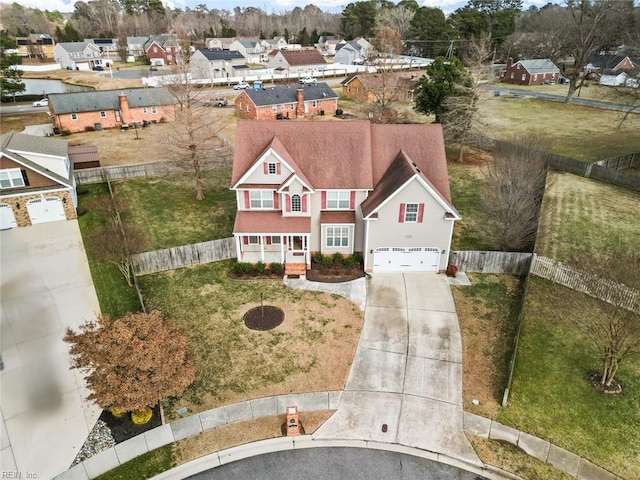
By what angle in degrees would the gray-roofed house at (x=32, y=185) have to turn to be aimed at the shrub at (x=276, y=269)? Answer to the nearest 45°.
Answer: approximately 45° to its left

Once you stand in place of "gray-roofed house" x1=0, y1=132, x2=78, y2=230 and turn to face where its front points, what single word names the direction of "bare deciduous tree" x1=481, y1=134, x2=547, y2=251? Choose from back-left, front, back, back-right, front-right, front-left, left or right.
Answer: front-left

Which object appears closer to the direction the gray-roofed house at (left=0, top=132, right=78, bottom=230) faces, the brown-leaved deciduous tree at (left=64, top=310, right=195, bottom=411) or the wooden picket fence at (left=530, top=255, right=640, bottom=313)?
the brown-leaved deciduous tree

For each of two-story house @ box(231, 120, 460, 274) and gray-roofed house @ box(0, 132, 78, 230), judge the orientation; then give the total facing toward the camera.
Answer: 2

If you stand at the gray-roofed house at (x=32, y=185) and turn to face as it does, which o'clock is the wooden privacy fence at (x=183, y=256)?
The wooden privacy fence is roughly at 11 o'clock from the gray-roofed house.

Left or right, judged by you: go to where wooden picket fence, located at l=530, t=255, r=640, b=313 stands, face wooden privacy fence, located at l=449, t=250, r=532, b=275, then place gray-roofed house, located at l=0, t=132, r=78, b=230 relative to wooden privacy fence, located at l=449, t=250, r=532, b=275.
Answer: left

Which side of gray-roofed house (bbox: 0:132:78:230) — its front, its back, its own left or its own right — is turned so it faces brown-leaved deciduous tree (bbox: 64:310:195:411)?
front

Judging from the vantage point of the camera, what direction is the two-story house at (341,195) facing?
facing the viewer

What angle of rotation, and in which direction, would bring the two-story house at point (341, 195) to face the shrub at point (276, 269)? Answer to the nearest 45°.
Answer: approximately 45° to its right

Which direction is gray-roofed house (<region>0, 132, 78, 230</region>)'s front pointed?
toward the camera

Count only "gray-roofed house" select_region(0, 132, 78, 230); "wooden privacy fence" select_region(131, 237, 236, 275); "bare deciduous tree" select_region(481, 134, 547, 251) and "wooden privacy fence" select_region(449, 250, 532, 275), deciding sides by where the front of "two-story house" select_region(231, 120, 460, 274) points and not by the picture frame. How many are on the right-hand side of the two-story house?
2

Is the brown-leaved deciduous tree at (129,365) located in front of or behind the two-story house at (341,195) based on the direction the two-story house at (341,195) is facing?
in front

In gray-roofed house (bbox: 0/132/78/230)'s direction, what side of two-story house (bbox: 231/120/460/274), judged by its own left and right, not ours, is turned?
right

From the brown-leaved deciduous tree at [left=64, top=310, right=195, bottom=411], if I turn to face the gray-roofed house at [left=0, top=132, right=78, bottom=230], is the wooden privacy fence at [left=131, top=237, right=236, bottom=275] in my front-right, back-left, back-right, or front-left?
front-right

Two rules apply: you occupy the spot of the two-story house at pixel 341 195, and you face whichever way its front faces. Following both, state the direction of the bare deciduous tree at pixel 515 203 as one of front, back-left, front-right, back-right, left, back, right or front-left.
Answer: left

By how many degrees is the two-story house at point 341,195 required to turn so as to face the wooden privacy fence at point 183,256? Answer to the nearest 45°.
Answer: approximately 90° to its right

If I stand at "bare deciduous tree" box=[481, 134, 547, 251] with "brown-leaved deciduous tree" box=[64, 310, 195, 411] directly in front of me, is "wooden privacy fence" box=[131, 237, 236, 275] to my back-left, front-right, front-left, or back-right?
front-right
